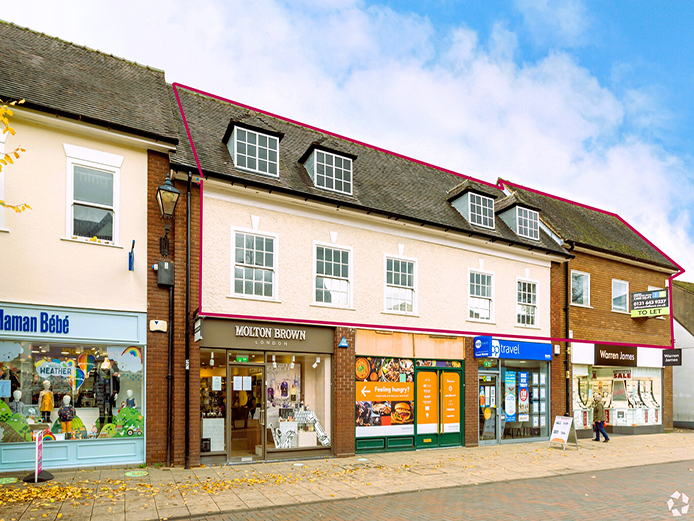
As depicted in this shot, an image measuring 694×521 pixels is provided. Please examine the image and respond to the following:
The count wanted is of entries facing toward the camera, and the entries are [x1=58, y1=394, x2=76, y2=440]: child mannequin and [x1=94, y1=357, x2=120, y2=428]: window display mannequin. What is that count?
2

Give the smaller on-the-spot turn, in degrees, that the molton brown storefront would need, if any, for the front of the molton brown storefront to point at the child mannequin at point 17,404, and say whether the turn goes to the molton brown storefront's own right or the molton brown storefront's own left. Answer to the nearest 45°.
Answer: approximately 90° to the molton brown storefront's own right

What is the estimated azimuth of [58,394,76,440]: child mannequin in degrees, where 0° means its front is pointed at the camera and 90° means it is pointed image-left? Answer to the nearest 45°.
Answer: approximately 0°
